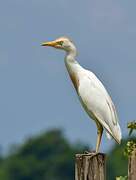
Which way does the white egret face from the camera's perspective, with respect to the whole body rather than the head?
to the viewer's left
